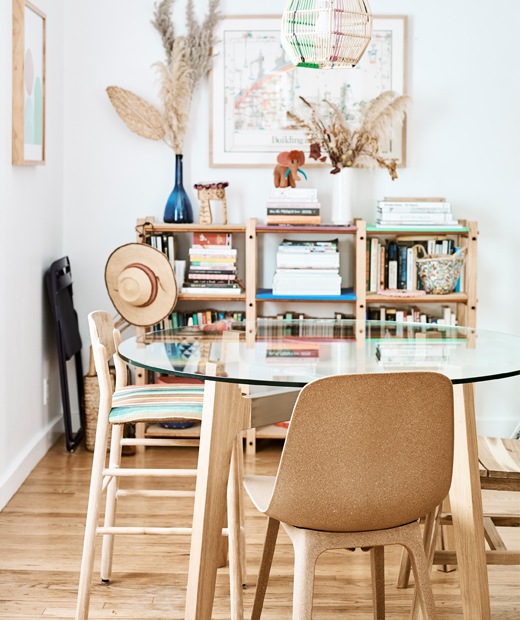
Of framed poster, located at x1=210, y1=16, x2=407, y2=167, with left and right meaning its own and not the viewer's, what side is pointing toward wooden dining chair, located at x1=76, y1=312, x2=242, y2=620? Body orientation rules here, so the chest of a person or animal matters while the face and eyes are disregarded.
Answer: front

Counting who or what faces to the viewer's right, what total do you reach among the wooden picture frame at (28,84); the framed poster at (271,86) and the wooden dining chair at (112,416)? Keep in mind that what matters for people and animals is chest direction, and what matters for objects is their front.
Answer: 2

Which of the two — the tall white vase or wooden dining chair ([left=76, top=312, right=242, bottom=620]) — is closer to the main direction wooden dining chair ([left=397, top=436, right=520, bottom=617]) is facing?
the wooden dining chair

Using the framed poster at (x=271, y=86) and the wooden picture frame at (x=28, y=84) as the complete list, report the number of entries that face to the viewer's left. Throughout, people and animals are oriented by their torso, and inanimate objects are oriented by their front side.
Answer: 0

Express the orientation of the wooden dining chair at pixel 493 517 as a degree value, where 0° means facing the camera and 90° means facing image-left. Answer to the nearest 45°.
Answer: approximately 90°

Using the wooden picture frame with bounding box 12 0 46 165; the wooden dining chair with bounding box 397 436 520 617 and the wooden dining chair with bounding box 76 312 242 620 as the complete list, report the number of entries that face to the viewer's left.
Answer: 1

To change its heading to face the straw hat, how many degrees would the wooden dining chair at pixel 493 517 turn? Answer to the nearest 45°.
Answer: approximately 45° to its right

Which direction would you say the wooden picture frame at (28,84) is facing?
to the viewer's right

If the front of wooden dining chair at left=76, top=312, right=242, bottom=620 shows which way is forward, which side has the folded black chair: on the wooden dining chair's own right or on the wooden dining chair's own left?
on the wooden dining chair's own left

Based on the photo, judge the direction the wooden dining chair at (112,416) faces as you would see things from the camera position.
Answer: facing to the right of the viewer

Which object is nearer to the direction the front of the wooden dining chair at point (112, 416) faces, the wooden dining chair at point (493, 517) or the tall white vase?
the wooden dining chair

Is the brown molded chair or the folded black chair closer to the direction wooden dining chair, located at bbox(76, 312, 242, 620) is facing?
the brown molded chair
